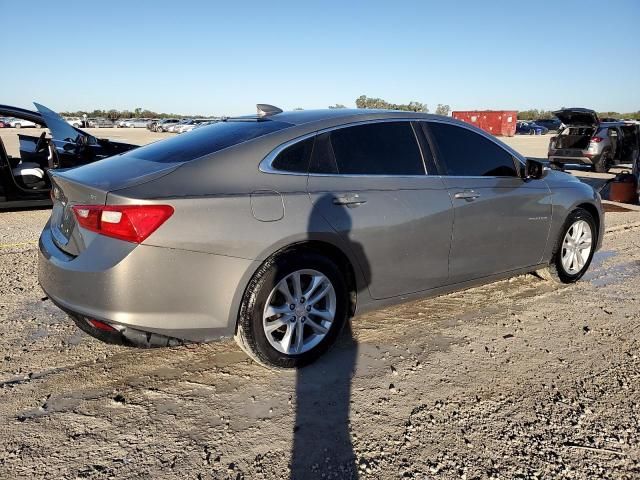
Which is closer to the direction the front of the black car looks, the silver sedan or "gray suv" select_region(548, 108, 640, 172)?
the gray suv

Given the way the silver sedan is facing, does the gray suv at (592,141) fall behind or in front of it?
in front

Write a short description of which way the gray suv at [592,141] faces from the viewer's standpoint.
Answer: facing away from the viewer and to the right of the viewer

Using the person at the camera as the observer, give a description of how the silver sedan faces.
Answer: facing away from the viewer and to the right of the viewer

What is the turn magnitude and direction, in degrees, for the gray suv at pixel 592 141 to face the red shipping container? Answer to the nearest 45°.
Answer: approximately 45° to its left

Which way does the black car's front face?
to the viewer's right

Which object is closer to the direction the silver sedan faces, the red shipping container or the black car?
the red shipping container

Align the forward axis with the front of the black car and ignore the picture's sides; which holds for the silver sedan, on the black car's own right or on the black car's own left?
on the black car's own right

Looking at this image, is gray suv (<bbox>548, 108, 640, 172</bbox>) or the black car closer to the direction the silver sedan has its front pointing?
the gray suv

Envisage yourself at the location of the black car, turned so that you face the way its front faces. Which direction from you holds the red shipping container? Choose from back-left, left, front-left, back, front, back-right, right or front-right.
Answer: front-left
